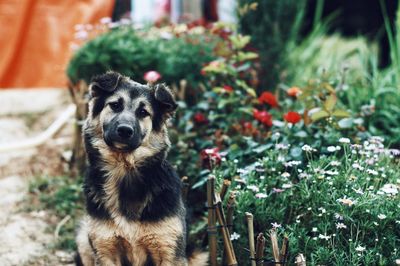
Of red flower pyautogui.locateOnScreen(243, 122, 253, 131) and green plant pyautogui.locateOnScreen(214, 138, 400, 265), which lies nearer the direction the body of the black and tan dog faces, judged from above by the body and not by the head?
the green plant

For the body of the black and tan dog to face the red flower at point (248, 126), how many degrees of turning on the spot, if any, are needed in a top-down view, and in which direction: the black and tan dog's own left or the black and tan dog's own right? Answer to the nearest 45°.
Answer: approximately 135° to the black and tan dog's own left

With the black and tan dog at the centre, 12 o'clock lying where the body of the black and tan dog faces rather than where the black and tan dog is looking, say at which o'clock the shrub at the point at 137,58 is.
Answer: The shrub is roughly at 6 o'clock from the black and tan dog.

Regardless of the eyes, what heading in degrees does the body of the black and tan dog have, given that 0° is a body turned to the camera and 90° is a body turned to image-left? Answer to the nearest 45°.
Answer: approximately 0°

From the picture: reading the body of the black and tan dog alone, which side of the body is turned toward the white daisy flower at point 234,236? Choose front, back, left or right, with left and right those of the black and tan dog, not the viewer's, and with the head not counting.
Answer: left

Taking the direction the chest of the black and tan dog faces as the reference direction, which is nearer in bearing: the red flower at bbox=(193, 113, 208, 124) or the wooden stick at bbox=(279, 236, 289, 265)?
the wooden stick

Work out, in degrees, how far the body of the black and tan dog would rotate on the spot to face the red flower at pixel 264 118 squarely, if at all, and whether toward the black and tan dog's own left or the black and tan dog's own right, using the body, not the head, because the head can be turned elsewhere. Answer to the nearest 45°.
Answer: approximately 135° to the black and tan dog's own left

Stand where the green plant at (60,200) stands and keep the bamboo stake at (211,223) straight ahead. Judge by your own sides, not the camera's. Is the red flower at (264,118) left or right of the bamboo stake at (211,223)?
left

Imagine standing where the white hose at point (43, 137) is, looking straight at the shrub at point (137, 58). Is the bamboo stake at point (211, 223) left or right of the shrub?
right

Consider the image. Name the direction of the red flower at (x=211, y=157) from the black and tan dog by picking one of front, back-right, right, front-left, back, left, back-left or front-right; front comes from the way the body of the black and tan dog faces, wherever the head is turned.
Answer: back-left
